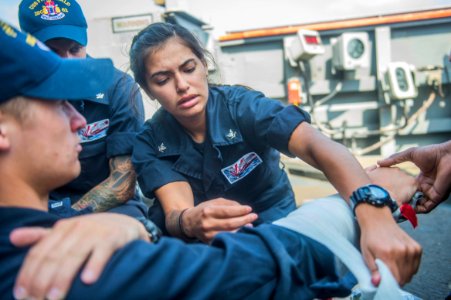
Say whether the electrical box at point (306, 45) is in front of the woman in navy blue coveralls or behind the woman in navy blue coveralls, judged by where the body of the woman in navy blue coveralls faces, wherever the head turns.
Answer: behind

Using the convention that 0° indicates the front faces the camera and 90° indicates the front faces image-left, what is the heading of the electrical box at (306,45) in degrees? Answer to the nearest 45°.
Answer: approximately 315°

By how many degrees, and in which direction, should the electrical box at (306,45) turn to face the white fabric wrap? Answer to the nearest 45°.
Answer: approximately 45° to its right

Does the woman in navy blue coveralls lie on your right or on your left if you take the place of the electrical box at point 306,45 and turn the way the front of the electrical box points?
on your right

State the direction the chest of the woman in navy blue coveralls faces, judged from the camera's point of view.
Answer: toward the camera

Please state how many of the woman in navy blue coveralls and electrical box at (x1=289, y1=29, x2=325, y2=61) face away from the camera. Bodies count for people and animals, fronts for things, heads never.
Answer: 0
